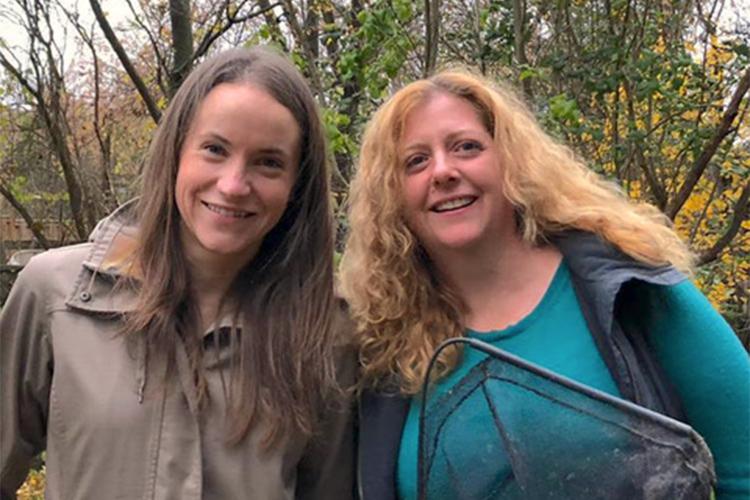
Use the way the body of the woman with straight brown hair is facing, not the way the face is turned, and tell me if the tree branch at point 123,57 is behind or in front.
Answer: behind

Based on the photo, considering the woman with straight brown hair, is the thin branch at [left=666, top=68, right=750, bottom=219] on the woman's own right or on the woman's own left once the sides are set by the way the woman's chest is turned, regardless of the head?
on the woman's own left

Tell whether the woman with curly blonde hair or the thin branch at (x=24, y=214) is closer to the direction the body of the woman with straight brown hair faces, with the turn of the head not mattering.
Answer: the woman with curly blonde hair

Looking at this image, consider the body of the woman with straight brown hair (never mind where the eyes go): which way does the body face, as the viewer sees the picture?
toward the camera

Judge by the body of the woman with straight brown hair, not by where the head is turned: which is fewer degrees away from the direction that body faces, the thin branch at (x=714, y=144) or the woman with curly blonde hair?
the woman with curly blonde hair

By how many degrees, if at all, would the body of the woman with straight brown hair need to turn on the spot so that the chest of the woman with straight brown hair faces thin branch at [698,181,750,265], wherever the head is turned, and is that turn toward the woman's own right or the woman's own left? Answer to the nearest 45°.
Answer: approximately 135° to the woman's own left

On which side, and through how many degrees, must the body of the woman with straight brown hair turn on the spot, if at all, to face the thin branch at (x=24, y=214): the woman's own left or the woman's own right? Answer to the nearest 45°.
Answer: approximately 180°
